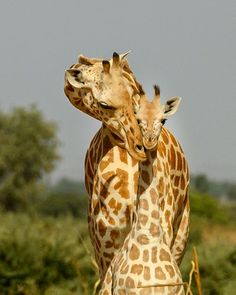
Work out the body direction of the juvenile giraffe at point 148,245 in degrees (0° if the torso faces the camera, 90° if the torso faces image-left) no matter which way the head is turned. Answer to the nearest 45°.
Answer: approximately 0°

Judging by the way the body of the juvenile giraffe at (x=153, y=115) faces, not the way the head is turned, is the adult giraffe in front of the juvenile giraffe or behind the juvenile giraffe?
behind
